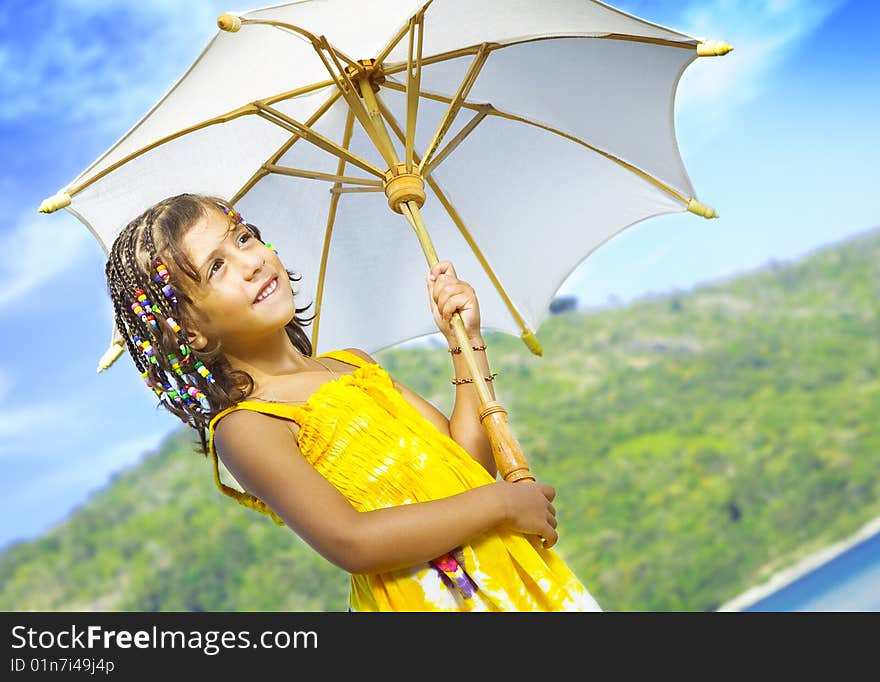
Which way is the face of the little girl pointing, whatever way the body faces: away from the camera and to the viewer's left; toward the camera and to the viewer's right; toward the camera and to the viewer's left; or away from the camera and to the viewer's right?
toward the camera and to the viewer's right

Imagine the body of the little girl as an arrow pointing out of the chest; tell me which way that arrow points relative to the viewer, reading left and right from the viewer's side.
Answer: facing the viewer and to the right of the viewer
